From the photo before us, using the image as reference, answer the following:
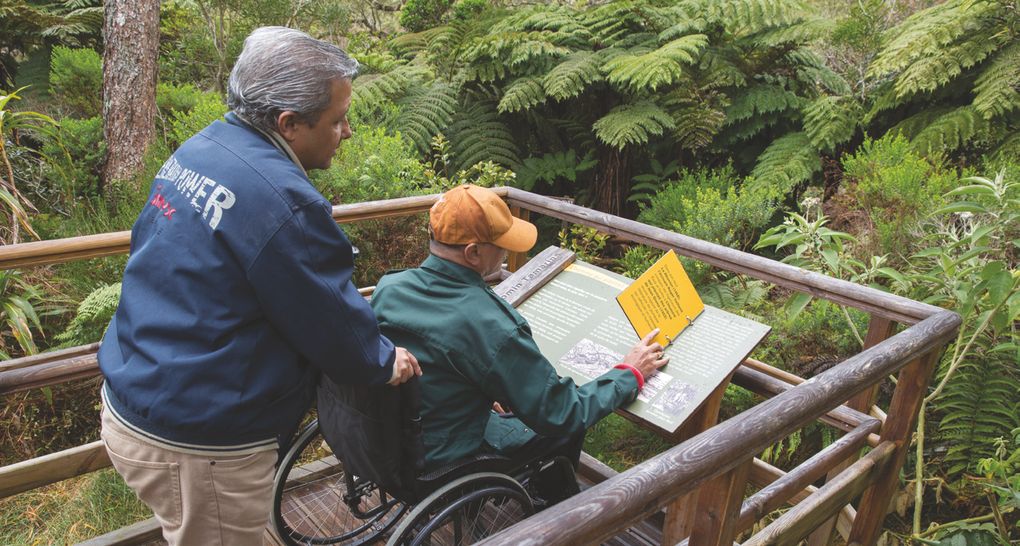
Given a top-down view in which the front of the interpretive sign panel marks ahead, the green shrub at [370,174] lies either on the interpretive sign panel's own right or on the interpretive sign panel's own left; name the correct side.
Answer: on the interpretive sign panel's own right

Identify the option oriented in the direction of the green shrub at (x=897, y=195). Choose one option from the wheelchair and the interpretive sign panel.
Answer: the wheelchair

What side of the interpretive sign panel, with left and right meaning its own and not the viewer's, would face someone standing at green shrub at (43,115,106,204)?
right

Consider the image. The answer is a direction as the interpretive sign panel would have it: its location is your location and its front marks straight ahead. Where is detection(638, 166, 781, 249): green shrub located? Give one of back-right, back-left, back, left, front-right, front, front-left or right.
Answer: back-right

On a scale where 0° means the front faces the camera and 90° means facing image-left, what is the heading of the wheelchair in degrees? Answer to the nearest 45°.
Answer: approximately 225°

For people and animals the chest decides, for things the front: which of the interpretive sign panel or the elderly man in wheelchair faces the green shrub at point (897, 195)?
the elderly man in wheelchair

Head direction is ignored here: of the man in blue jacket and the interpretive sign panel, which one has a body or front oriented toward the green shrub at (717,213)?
the man in blue jacket

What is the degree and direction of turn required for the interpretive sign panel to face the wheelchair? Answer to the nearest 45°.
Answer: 0° — it already faces it

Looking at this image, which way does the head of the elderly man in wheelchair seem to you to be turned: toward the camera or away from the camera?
away from the camera
